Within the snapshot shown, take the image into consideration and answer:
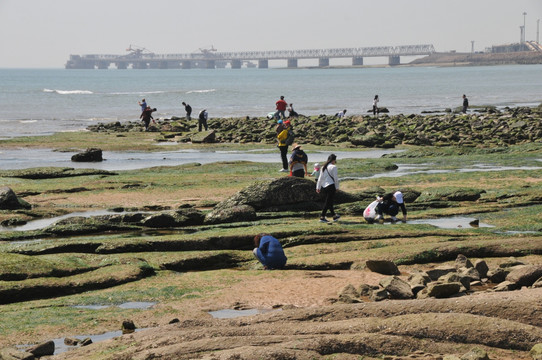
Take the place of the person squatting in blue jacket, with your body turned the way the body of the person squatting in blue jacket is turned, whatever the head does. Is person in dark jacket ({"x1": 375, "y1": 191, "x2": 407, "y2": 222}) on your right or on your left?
on your right

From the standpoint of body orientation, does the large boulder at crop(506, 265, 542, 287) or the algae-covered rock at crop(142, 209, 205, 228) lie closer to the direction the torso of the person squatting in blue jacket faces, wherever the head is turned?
the algae-covered rock
